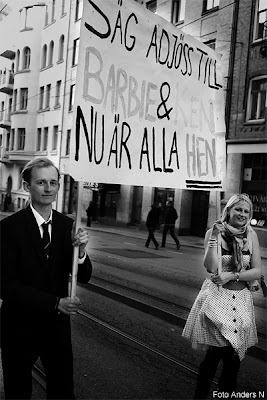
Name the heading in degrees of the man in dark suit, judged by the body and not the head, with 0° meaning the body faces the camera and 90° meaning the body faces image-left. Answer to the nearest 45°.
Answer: approximately 315°

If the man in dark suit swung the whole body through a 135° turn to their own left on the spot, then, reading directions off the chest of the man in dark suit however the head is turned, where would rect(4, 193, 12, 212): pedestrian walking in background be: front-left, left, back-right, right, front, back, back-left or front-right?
front

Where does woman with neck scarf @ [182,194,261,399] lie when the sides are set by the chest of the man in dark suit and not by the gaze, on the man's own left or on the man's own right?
on the man's own left

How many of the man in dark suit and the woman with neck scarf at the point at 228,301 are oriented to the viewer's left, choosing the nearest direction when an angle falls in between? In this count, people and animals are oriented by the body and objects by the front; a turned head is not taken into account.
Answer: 0

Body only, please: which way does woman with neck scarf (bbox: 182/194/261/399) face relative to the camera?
toward the camera
